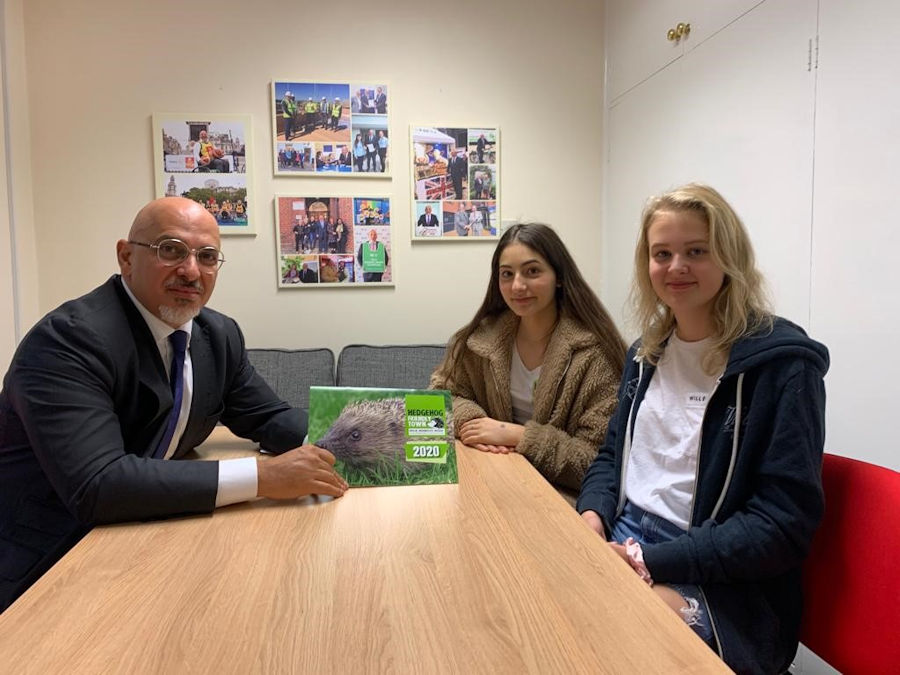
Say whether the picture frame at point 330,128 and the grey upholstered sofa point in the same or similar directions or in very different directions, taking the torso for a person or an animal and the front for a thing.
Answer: same or similar directions

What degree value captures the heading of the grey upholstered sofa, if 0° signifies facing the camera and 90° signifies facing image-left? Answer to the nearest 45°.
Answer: approximately 0°

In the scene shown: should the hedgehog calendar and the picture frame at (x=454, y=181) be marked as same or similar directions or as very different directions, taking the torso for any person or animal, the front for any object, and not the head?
same or similar directions

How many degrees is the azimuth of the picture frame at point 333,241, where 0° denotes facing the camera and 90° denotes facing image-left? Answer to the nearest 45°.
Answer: approximately 0°

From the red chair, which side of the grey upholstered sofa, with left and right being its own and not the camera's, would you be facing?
front

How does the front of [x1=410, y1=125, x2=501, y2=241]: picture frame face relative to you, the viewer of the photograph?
facing the viewer

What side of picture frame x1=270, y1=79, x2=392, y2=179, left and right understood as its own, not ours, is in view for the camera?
front

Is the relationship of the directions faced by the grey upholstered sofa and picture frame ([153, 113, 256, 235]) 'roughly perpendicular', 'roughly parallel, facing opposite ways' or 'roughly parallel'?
roughly parallel

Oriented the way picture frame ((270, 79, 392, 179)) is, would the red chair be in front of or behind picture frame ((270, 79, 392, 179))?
in front

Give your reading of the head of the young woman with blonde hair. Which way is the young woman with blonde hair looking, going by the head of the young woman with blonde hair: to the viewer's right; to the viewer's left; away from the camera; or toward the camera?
toward the camera

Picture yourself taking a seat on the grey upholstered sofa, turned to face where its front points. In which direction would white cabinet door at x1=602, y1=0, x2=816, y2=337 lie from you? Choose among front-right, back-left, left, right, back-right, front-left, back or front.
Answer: front-left

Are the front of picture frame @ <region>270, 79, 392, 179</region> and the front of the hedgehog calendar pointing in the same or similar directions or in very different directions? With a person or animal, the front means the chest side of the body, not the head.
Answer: same or similar directions

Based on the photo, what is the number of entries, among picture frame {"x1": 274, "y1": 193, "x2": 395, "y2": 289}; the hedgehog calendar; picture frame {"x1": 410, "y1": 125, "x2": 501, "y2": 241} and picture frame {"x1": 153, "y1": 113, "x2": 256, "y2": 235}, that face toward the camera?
4

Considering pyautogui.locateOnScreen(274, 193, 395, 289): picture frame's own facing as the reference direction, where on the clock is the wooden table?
The wooden table is roughly at 12 o'clock from the picture frame.

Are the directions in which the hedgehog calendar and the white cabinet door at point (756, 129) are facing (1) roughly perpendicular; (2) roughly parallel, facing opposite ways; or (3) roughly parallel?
roughly perpendicular
